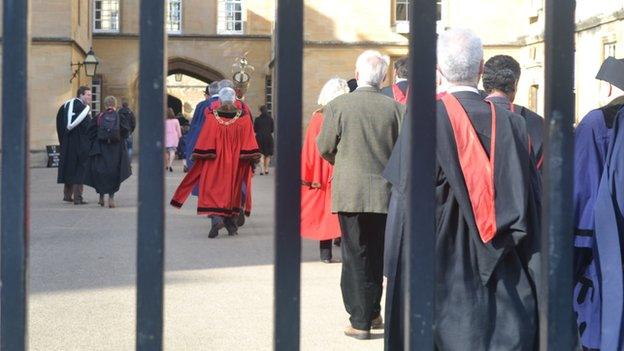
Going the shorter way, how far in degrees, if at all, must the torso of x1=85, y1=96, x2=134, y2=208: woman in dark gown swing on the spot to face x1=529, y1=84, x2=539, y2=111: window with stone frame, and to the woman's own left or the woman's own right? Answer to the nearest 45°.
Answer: approximately 45° to the woman's own right

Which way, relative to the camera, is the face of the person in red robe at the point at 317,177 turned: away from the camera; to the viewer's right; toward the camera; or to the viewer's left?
away from the camera

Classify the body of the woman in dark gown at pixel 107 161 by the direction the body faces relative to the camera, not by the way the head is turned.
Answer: away from the camera

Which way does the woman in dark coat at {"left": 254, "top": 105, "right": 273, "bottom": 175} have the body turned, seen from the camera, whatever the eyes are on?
away from the camera

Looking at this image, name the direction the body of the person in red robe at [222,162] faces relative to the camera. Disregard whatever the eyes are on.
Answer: away from the camera

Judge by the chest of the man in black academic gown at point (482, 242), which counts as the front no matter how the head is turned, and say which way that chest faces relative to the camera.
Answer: away from the camera

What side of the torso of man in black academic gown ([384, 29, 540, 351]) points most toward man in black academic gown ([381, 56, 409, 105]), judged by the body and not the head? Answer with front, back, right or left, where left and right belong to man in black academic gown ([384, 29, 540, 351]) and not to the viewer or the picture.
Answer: front

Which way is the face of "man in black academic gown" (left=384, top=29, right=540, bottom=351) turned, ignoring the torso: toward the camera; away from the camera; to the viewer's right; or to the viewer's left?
away from the camera

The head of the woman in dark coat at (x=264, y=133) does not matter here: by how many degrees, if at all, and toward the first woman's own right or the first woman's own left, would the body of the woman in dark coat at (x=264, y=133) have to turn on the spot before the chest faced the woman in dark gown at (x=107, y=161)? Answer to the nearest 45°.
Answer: approximately 180°
